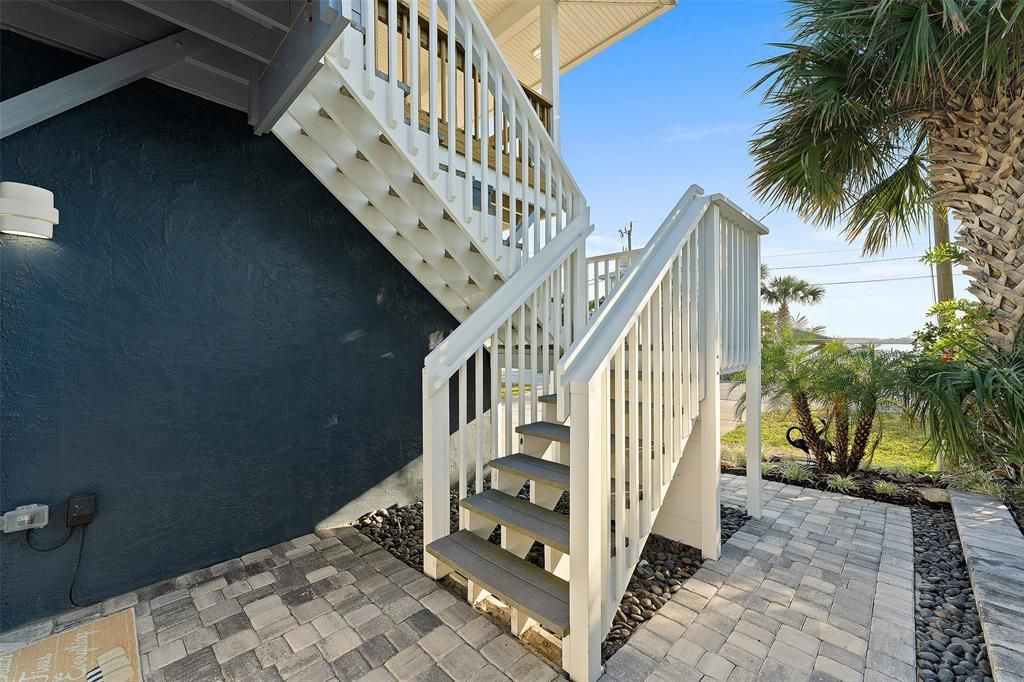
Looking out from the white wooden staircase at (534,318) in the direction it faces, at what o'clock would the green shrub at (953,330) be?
The green shrub is roughly at 7 o'clock from the white wooden staircase.

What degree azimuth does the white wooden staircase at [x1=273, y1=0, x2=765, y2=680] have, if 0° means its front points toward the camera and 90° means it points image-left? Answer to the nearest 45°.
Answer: approximately 45°

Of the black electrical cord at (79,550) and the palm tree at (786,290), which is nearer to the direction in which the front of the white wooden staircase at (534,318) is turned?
the black electrical cord

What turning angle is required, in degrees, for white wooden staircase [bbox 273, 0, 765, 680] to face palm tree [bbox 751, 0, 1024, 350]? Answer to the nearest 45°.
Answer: approximately 135° to its left

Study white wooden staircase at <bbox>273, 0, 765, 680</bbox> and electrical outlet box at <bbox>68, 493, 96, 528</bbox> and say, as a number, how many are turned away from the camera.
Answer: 0

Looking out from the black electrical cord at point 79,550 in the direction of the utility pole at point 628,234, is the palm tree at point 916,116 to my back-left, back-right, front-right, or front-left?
front-right

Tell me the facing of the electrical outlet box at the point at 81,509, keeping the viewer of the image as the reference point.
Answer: facing the viewer and to the right of the viewer

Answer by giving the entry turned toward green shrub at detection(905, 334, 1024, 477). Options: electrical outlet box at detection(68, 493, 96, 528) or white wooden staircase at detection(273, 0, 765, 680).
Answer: the electrical outlet box

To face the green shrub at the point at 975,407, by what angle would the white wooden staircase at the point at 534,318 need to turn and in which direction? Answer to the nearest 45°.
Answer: approximately 135° to its left

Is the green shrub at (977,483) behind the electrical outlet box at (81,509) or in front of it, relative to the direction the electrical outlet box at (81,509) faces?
in front

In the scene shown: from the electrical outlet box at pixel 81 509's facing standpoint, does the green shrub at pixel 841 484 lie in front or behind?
in front

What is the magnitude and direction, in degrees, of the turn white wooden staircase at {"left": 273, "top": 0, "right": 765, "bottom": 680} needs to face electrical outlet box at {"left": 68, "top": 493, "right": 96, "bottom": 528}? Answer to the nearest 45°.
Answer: approximately 45° to its right

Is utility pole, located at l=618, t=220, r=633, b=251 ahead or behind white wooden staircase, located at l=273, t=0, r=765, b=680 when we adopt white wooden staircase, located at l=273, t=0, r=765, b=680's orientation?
behind

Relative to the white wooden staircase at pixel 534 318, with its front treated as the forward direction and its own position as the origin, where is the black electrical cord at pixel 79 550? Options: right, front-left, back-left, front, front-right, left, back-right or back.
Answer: front-right
